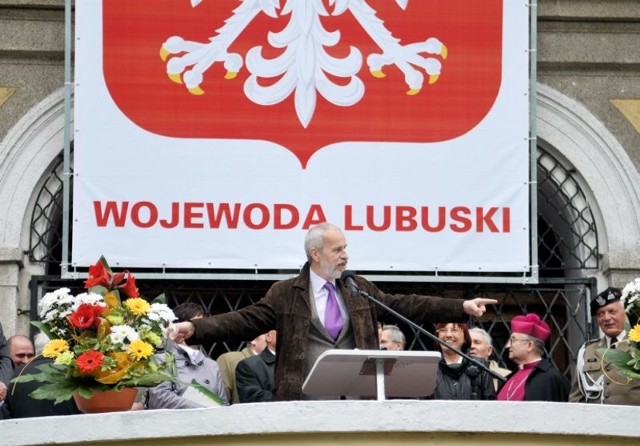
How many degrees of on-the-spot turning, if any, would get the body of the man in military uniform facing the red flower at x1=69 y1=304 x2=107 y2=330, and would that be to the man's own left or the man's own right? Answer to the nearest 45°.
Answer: approximately 45° to the man's own right

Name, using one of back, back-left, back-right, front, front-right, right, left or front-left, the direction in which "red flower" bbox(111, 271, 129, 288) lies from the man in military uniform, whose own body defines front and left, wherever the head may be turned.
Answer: front-right

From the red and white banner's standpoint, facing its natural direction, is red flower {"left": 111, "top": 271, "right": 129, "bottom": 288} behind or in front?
in front

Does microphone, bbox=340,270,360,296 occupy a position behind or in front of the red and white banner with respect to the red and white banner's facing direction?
in front
